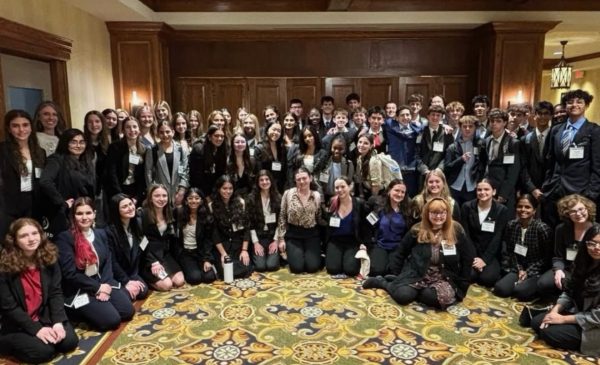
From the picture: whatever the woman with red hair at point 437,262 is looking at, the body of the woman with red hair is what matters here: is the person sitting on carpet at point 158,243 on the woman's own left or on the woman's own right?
on the woman's own right

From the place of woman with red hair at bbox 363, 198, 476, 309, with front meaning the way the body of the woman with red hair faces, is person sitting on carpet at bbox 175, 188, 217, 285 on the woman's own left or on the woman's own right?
on the woman's own right

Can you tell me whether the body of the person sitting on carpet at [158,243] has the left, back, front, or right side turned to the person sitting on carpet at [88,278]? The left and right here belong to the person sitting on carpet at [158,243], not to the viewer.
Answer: right

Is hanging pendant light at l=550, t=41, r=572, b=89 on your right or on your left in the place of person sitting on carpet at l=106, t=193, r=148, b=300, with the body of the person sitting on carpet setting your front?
on your left

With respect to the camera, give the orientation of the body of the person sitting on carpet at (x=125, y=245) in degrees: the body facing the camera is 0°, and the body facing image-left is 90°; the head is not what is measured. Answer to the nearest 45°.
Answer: approximately 315°

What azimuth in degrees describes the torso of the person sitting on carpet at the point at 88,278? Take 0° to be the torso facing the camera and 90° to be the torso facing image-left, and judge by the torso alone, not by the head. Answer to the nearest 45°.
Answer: approximately 315°
